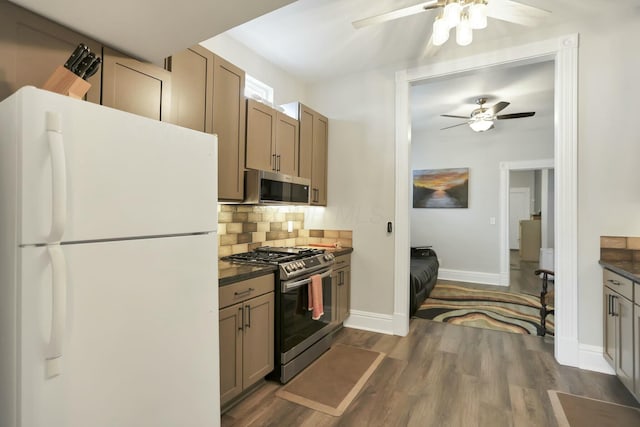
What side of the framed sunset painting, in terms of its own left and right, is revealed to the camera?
front

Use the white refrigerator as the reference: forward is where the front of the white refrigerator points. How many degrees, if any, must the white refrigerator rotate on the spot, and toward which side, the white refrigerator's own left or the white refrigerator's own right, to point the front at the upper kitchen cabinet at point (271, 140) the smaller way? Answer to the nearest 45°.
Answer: approximately 90° to the white refrigerator's own left

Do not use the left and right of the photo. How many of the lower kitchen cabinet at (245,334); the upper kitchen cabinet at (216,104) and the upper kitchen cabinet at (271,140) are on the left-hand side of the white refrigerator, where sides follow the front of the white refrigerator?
3

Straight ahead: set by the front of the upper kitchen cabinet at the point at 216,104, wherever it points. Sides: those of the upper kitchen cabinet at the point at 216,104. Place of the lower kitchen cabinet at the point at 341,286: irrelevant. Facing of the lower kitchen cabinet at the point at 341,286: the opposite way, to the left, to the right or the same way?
the same way

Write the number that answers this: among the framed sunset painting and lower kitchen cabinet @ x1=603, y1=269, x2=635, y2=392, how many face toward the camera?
1

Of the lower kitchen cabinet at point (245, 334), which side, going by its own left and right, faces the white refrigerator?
right

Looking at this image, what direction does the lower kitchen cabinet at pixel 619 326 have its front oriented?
to the viewer's left

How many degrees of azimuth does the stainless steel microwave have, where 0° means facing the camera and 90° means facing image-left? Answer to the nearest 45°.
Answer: approximately 315°

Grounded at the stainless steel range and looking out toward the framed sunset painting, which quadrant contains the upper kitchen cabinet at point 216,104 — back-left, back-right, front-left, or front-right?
back-left

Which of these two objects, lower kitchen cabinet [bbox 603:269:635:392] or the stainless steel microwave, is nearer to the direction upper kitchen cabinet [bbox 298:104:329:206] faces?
the lower kitchen cabinet

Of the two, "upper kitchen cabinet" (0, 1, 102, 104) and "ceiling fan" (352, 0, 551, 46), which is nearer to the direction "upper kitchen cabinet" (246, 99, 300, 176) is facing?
the ceiling fan

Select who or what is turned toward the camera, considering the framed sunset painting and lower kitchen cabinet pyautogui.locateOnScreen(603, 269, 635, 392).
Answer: the framed sunset painting
